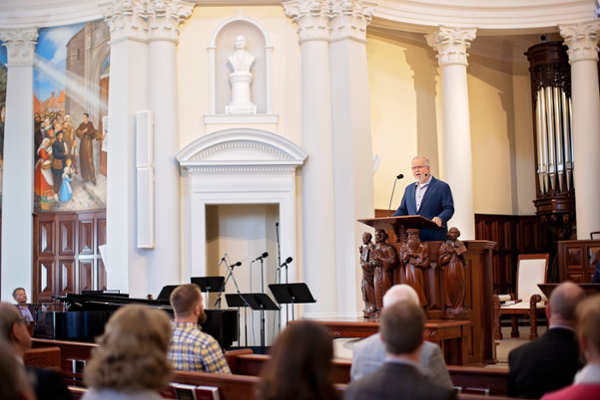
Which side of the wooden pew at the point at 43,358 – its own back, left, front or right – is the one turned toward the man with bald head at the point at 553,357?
right

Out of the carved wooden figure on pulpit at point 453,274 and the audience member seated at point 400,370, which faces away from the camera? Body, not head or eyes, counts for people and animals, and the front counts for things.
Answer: the audience member seated

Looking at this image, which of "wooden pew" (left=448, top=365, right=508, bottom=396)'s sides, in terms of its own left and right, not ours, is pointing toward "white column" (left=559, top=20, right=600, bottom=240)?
front

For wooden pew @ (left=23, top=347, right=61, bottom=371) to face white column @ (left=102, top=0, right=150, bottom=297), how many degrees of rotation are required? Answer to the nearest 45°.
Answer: approximately 45° to its left

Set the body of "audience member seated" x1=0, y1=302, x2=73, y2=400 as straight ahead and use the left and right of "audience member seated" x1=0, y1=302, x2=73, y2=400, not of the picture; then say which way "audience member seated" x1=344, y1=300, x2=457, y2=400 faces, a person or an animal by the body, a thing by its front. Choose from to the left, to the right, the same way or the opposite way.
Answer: the same way

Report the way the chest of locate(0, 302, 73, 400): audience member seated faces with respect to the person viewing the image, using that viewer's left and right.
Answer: facing away from the viewer and to the right of the viewer

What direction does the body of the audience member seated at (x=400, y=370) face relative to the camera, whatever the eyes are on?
away from the camera

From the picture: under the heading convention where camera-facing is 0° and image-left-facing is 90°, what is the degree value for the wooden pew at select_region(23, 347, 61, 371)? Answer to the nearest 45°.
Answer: approximately 225°

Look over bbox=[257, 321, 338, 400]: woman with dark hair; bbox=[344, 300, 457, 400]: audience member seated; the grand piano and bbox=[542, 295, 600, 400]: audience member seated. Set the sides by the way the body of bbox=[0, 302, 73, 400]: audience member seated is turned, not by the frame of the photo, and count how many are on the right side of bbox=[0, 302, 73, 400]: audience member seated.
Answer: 3

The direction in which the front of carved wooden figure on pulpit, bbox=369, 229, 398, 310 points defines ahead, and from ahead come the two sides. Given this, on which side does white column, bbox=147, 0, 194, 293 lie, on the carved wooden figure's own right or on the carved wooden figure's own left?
on the carved wooden figure's own right

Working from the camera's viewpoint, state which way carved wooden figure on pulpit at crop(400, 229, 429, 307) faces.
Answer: facing the viewer

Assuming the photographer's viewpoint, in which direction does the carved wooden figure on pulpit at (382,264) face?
facing the viewer and to the left of the viewer

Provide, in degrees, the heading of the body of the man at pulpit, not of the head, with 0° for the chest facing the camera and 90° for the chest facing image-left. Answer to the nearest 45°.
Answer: approximately 45°

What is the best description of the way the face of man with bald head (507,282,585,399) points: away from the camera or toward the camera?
away from the camera

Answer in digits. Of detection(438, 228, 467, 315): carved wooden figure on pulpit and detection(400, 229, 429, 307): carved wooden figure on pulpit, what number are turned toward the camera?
2

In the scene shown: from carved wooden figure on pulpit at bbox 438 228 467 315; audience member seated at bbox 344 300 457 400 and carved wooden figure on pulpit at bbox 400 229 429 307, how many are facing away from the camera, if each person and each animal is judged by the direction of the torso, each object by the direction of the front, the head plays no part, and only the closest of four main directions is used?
1
